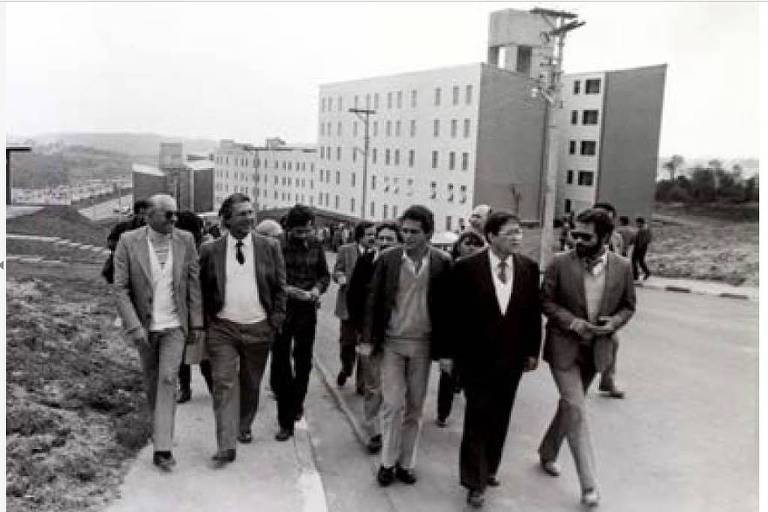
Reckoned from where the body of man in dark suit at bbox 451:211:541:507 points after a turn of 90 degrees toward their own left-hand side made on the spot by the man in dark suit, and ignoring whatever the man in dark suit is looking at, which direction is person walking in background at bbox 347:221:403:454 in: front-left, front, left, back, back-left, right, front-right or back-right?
back-left

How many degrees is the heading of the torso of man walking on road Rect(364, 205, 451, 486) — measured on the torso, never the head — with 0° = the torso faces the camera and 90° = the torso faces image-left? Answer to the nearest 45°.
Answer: approximately 0°

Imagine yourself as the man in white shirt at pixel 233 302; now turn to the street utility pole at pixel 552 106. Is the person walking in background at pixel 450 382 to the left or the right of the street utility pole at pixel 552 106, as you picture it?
right

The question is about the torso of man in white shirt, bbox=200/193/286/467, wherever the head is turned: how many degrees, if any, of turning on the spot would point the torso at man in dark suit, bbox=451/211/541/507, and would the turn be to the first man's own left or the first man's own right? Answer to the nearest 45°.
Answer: approximately 45° to the first man's own left

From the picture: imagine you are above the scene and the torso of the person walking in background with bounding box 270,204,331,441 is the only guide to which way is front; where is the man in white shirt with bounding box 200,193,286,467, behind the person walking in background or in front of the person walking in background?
in front

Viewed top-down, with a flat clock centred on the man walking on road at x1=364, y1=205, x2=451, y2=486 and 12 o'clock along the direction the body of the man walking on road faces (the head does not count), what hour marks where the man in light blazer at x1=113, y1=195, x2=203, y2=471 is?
The man in light blazer is roughly at 3 o'clock from the man walking on road.

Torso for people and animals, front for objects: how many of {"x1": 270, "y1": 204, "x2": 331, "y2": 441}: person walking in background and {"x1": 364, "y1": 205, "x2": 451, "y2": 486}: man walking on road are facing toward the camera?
2

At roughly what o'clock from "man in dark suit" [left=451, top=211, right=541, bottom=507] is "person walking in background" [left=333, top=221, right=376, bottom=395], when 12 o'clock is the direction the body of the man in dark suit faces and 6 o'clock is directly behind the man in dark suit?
The person walking in background is roughly at 5 o'clock from the man in dark suit.

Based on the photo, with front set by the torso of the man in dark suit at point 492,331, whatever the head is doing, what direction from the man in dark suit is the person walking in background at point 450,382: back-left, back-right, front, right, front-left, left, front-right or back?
back

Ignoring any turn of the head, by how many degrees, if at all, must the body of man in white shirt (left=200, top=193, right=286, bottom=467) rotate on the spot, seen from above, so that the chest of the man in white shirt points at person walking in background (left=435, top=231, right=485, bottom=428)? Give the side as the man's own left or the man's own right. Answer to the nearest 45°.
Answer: approximately 135° to the man's own left

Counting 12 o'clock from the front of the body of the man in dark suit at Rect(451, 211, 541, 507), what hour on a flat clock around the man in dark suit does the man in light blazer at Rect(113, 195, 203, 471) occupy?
The man in light blazer is roughly at 3 o'clock from the man in dark suit.

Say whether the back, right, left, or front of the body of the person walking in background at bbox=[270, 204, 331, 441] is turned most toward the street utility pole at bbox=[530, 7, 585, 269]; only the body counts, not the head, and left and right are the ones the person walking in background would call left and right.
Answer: back

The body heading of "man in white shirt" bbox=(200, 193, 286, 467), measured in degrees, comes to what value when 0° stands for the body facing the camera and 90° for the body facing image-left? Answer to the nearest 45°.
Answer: approximately 0°
